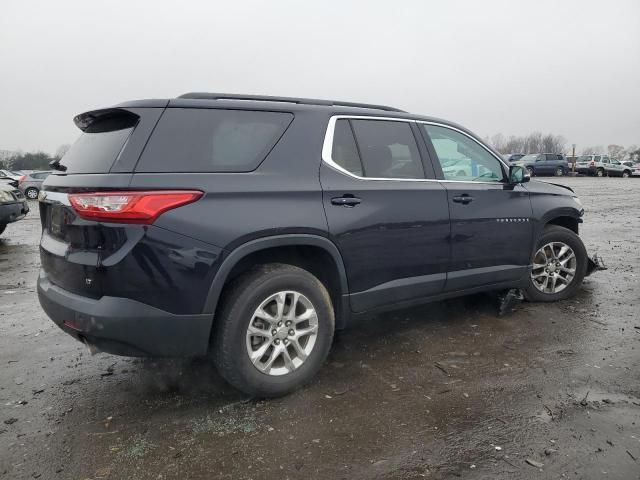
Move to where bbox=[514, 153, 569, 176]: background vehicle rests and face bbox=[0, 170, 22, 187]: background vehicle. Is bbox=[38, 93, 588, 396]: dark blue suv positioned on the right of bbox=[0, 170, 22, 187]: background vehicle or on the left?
left

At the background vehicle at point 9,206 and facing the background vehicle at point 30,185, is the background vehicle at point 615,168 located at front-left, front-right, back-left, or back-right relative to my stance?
front-right

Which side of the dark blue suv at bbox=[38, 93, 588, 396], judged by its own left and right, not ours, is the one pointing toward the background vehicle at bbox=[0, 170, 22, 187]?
left

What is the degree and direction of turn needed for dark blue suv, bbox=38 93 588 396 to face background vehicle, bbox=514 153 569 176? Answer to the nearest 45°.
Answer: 0° — it already faces it

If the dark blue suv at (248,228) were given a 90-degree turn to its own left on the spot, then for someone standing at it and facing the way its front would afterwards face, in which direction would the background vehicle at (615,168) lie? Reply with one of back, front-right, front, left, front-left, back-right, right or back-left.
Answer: right

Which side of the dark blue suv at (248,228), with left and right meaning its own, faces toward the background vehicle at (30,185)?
left

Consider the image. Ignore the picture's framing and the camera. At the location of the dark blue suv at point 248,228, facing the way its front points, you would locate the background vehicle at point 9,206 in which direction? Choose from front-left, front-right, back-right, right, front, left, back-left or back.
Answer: left

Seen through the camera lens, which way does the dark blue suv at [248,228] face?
facing away from the viewer and to the right of the viewer

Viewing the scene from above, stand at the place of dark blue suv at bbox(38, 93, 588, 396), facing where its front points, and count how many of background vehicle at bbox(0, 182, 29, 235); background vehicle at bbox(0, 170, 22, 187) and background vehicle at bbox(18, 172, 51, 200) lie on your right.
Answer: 0
